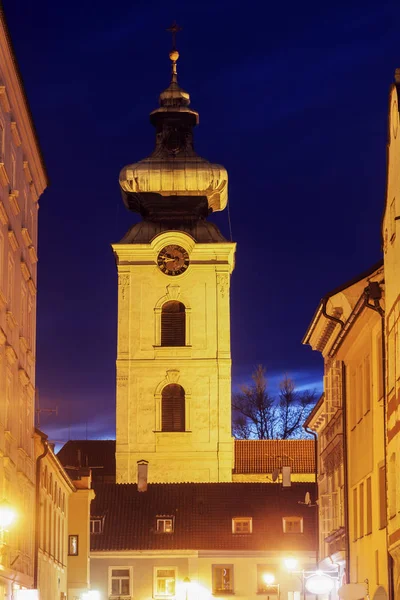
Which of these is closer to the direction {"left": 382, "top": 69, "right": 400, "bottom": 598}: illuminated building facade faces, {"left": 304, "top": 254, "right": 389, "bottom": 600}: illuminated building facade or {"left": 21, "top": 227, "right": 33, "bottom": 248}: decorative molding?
the decorative molding

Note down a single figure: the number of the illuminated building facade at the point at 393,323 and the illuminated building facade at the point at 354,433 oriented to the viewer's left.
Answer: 2

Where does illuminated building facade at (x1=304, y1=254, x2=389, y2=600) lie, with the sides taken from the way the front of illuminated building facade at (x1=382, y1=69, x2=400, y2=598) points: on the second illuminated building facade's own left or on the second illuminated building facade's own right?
on the second illuminated building facade's own right

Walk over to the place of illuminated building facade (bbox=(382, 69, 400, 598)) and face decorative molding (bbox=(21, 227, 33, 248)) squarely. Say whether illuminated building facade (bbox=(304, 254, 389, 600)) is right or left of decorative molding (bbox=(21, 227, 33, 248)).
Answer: right

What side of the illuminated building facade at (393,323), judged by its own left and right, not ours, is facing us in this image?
left

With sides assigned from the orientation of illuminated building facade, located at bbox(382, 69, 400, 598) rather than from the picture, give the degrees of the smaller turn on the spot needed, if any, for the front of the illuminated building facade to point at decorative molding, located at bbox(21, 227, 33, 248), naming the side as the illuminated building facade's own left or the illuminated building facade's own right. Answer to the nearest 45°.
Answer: approximately 45° to the illuminated building facade's own right

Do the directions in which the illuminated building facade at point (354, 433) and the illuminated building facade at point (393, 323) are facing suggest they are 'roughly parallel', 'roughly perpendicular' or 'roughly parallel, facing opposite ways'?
roughly parallel

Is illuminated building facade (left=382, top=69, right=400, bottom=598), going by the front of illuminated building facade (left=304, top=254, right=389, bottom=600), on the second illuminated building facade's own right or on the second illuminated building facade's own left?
on the second illuminated building facade's own left

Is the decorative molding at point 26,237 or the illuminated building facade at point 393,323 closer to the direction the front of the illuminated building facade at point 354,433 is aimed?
the decorative molding

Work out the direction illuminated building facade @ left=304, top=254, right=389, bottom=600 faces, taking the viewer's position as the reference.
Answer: facing to the left of the viewer
